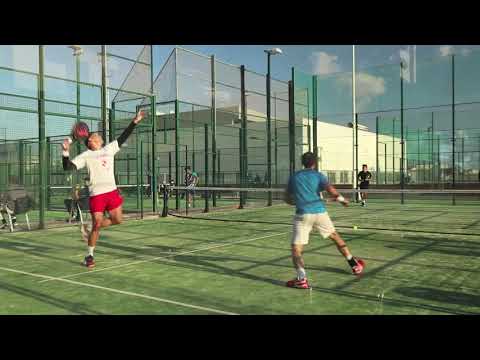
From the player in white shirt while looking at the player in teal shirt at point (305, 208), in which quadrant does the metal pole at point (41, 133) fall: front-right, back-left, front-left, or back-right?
back-left

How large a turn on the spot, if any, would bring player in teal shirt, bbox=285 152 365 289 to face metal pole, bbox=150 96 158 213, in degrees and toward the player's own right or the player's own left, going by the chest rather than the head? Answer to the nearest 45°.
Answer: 0° — they already face it

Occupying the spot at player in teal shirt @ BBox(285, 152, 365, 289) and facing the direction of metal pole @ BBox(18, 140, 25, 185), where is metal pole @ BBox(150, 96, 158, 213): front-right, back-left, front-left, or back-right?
front-right

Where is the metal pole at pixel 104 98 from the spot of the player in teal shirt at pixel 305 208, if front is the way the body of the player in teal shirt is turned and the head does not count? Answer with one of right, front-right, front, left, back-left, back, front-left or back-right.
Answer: front
